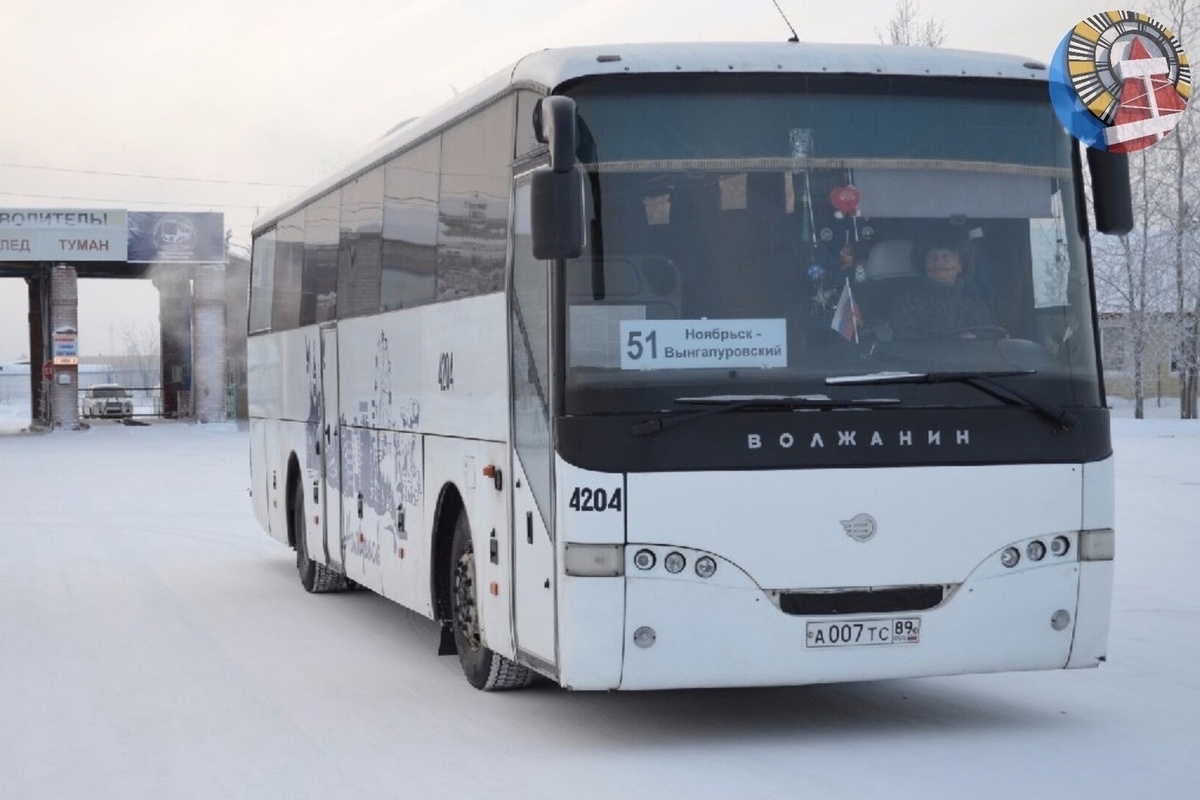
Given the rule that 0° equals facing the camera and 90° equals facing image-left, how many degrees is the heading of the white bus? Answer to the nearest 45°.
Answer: approximately 315°
